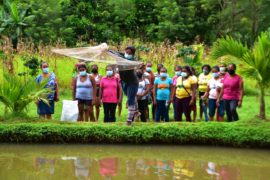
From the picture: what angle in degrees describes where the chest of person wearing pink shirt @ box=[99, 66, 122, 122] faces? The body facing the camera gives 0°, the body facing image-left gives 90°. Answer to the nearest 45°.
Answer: approximately 0°

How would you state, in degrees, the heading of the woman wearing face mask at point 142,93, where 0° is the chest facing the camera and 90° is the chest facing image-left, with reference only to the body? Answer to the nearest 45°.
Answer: approximately 45°

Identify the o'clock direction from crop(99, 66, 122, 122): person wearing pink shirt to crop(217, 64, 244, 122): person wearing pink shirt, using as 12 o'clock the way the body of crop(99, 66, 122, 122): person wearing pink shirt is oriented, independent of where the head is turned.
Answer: crop(217, 64, 244, 122): person wearing pink shirt is roughly at 9 o'clock from crop(99, 66, 122, 122): person wearing pink shirt.

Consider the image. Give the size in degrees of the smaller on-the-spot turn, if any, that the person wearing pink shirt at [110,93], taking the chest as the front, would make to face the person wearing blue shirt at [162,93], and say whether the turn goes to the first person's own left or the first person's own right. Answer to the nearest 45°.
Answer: approximately 90° to the first person's own left

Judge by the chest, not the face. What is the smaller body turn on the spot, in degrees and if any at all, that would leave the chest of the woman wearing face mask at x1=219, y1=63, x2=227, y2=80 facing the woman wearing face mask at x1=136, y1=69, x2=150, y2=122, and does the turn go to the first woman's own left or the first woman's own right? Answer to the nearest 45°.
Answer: approximately 90° to the first woman's own right
